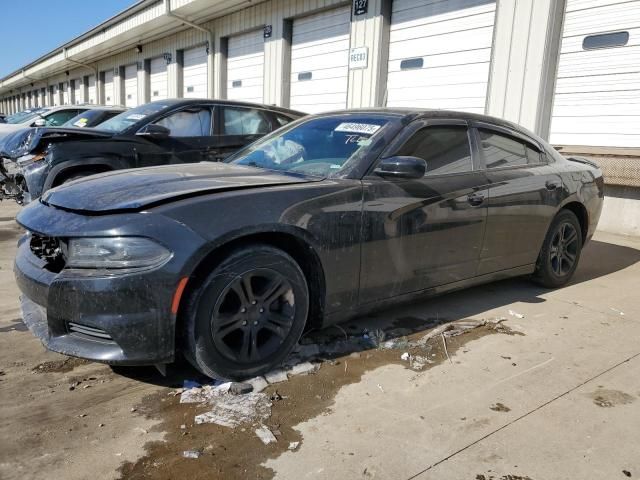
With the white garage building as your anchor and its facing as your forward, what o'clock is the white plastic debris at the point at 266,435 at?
The white plastic debris is roughly at 11 o'clock from the white garage building.

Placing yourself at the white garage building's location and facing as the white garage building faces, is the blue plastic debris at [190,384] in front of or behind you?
in front

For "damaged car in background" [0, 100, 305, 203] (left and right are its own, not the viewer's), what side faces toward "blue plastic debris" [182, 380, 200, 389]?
left

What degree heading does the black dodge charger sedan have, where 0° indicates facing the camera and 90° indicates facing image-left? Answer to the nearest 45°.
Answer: approximately 45°

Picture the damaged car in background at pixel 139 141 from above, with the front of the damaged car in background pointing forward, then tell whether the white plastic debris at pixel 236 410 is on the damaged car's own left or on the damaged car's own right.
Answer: on the damaged car's own left

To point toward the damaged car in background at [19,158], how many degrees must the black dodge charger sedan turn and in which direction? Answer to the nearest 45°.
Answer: approximately 90° to its right

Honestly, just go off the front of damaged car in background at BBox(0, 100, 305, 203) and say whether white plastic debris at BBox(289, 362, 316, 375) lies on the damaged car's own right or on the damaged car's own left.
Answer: on the damaged car's own left

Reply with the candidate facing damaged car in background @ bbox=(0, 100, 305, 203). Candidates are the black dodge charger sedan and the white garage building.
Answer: the white garage building

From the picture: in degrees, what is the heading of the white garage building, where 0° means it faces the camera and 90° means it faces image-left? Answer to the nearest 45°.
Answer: approximately 45°

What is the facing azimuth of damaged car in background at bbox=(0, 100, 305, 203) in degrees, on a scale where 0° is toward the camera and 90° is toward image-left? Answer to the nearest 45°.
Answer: approximately 90°
